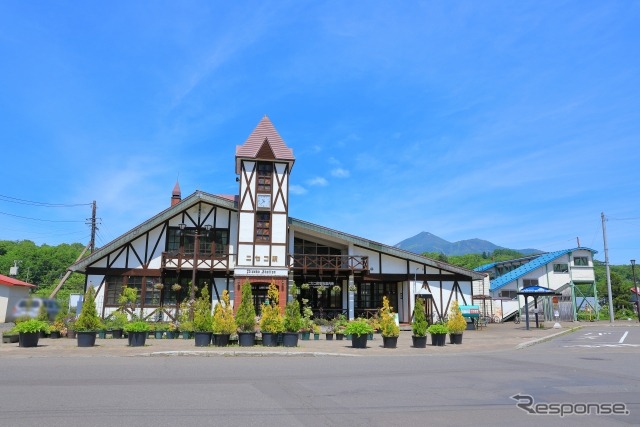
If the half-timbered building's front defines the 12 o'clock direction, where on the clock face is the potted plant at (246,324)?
The potted plant is roughly at 12 o'clock from the half-timbered building.

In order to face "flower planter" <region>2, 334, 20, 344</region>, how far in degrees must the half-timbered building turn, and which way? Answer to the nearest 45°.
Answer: approximately 45° to its right

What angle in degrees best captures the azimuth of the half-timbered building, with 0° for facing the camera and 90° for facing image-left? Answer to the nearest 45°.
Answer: approximately 0°

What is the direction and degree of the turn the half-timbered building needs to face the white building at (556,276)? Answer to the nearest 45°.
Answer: approximately 135° to its left
